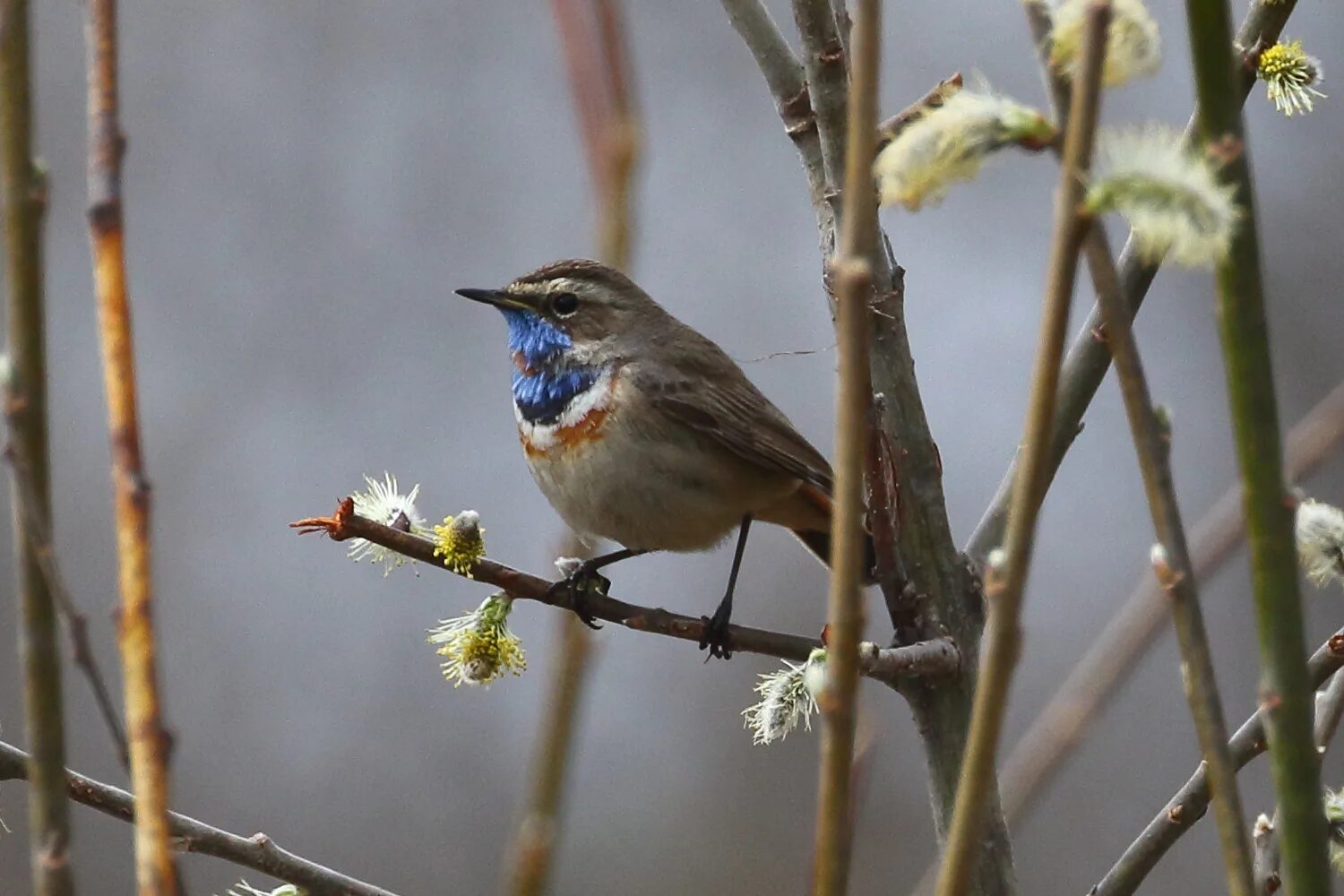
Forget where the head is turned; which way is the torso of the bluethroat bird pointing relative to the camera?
to the viewer's left

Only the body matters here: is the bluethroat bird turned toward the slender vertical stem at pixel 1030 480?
no

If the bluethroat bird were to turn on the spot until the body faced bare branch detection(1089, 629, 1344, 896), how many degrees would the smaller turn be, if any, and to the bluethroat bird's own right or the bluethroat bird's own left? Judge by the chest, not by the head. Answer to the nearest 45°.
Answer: approximately 135° to the bluethroat bird's own left

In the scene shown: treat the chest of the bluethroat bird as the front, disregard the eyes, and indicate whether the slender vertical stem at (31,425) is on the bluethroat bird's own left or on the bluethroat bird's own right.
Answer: on the bluethroat bird's own right

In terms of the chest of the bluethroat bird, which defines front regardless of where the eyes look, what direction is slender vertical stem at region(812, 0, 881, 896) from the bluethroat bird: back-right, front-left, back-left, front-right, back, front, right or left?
left

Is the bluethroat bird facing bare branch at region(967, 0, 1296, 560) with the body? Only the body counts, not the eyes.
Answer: no
